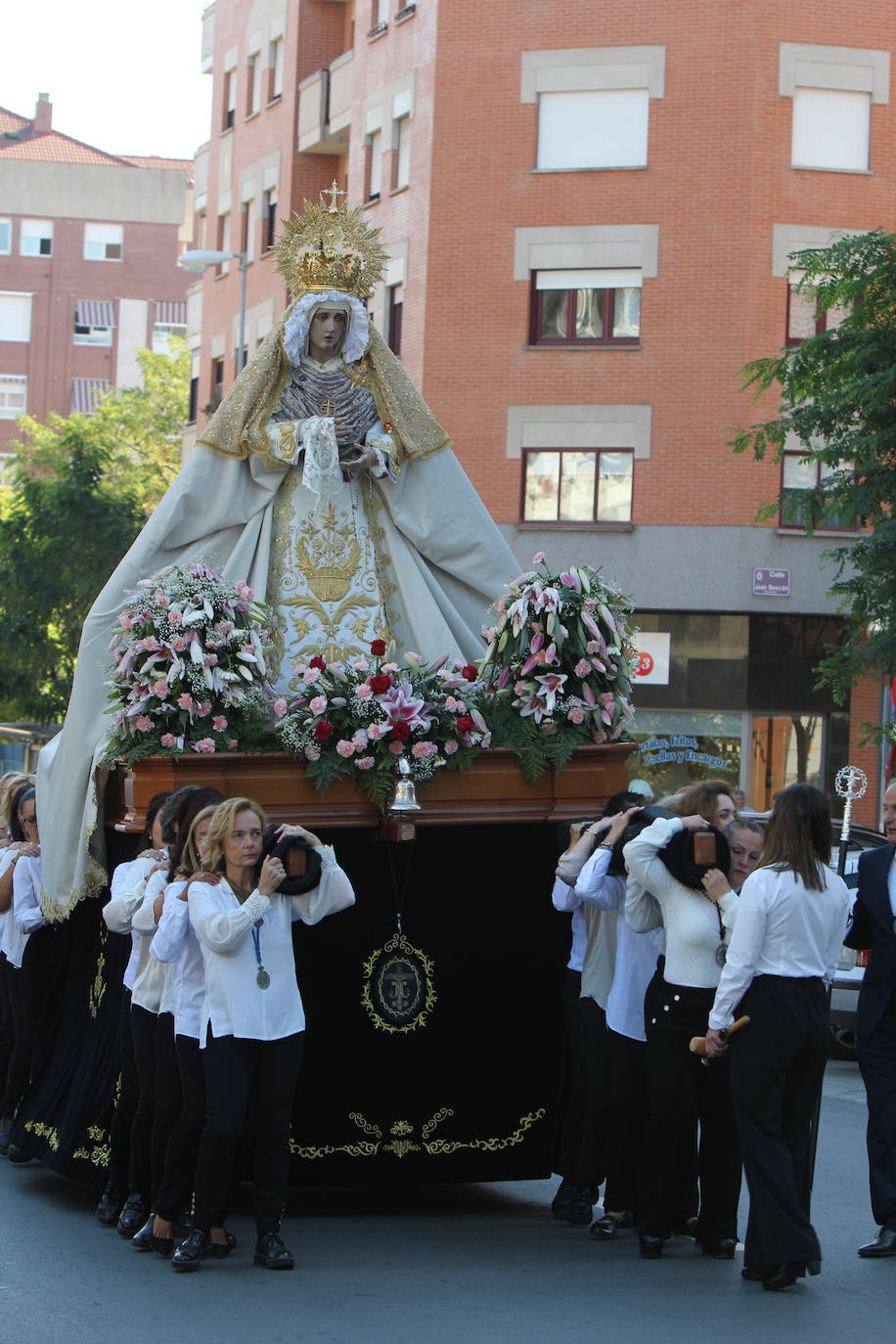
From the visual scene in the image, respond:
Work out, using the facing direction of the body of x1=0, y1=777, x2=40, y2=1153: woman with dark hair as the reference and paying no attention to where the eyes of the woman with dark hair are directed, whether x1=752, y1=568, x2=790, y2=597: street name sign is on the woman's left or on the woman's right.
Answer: on the woman's left

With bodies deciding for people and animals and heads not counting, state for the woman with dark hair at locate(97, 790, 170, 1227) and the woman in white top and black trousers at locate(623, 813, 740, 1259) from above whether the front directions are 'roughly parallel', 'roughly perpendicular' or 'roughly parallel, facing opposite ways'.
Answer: roughly parallel

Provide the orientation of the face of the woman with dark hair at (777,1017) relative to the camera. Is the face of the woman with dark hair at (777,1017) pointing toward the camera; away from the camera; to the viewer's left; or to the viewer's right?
away from the camera

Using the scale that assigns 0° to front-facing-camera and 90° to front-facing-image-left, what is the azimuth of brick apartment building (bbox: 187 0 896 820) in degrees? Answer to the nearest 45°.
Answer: approximately 0°

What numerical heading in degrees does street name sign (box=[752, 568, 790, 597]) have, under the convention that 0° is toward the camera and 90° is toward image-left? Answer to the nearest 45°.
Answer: approximately 0°

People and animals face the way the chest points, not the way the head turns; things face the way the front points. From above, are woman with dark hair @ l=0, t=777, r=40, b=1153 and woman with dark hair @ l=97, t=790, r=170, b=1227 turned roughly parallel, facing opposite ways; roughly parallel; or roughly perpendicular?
roughly parallel

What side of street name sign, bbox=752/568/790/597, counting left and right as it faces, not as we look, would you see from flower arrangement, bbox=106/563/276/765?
front

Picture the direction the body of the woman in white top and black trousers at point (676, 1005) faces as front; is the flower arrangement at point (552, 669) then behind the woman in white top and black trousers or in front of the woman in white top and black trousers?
behind

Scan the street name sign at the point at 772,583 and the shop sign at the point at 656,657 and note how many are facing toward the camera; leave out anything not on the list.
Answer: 2

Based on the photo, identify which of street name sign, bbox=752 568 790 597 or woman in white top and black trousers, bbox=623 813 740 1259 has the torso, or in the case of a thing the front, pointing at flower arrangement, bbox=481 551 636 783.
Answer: the street name sign

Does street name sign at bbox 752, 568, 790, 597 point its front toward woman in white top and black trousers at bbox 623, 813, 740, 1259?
yes

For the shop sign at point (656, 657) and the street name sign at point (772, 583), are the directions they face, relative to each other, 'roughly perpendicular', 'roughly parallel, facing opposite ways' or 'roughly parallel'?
roughly parallel

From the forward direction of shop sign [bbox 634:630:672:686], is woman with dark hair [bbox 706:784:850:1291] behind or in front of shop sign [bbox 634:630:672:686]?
in front

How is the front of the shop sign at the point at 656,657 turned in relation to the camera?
facing the viewer
